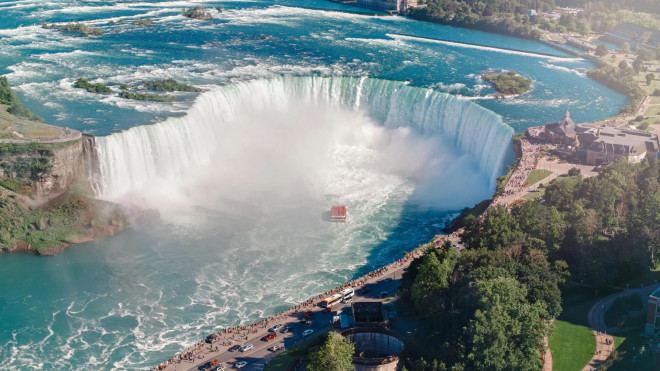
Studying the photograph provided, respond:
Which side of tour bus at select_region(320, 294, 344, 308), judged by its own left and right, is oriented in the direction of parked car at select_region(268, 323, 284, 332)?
front

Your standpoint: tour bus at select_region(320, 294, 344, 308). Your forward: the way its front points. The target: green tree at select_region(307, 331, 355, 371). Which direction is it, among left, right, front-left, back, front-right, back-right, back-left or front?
front-left

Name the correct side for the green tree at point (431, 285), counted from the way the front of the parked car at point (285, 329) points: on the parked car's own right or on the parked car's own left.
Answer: on the parked car's own left

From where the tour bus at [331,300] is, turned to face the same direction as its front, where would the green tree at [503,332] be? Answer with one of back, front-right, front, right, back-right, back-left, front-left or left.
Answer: left

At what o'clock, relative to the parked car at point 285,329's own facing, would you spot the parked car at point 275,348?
the parked car at point 275,348 is roughly at 11 o'clock from the parked car at point 285,329.

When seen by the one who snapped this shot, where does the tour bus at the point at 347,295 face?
facing the viewer and to the left of the viewer

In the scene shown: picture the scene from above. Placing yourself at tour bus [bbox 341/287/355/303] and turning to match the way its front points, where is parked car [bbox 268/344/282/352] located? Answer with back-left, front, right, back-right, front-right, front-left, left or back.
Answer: front

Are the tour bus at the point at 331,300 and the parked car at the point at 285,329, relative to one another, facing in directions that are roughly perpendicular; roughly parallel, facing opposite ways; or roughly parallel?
roughly parallel

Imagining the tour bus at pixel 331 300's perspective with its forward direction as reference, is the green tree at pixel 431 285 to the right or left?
on its left

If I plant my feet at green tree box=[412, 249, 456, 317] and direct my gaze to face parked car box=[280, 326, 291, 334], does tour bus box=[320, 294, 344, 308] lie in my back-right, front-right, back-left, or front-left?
front-right

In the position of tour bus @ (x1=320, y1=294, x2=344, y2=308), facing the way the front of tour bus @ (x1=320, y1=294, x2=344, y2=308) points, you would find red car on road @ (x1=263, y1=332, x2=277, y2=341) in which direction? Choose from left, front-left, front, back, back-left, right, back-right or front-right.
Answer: front

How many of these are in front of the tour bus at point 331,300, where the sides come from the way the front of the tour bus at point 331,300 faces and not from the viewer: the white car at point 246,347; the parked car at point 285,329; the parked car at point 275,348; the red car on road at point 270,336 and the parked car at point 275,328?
5

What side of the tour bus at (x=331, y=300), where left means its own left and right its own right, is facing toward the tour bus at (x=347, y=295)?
back

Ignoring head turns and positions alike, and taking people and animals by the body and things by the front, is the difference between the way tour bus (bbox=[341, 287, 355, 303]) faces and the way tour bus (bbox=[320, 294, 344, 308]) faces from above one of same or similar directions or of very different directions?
same or similar directions

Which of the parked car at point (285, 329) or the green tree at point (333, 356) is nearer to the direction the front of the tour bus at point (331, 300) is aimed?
the parked car
